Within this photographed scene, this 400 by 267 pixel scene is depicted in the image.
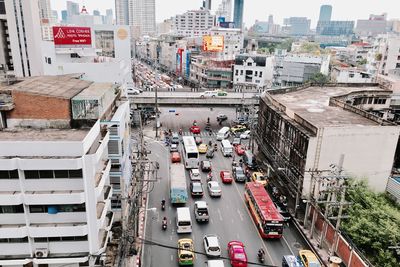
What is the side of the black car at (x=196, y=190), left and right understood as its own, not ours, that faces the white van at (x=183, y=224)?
back

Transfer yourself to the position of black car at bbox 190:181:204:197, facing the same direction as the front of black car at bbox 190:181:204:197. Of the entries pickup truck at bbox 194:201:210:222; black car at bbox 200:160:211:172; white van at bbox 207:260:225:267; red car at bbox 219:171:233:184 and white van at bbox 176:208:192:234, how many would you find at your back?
3

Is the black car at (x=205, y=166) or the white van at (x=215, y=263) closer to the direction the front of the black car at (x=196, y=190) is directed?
the black car

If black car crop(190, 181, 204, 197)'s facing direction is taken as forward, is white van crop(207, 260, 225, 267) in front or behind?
behind

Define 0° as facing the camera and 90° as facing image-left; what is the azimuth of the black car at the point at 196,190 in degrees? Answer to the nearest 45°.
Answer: approximately 180°

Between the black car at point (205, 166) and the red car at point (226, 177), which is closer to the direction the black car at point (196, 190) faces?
the black car

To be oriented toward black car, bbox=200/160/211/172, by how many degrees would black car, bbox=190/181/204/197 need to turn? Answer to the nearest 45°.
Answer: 0° — it already faces it

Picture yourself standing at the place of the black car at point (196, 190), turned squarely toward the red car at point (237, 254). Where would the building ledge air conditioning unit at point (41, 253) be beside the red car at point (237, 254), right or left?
right

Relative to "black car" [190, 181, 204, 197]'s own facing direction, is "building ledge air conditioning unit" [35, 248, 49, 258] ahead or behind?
behind

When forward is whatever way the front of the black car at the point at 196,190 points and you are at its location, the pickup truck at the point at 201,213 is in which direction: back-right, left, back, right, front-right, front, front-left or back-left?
back

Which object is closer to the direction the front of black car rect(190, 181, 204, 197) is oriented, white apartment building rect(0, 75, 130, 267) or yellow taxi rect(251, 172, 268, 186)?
the yellow taxi
